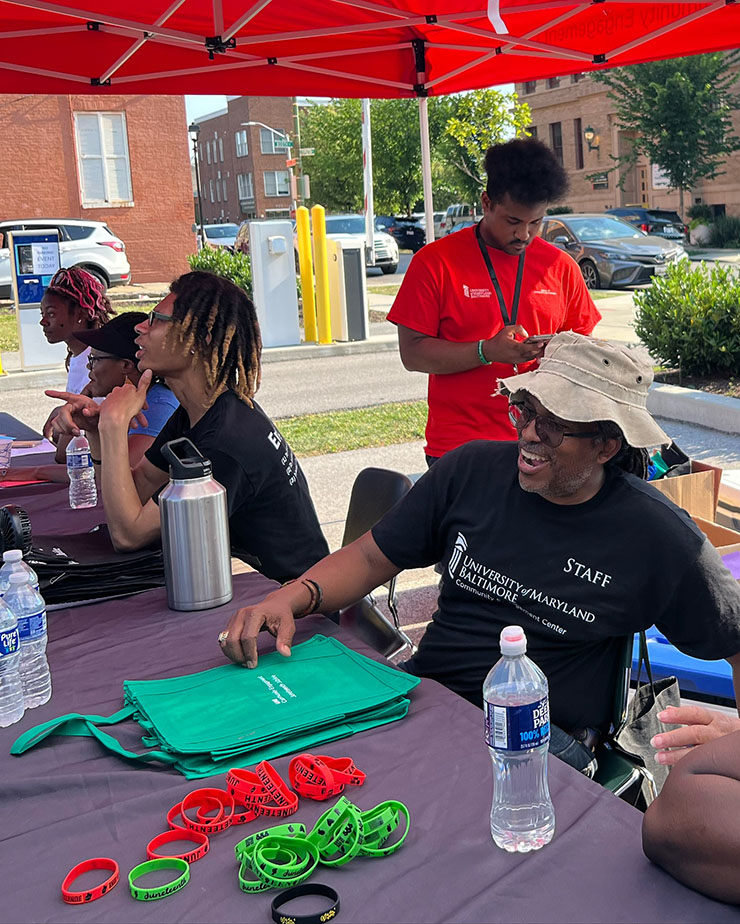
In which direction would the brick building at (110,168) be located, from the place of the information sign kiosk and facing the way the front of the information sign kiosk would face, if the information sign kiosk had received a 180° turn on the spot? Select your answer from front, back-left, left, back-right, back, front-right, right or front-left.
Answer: front

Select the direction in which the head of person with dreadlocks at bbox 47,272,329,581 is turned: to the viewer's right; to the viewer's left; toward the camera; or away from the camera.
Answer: to the viewer's left

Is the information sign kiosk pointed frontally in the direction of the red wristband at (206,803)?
yes

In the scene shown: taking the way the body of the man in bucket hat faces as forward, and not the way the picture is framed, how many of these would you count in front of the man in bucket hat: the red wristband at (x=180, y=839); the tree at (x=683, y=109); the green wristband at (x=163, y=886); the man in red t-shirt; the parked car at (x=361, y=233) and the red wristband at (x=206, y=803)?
3

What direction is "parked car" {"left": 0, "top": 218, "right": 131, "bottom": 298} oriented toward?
to the viewer's left

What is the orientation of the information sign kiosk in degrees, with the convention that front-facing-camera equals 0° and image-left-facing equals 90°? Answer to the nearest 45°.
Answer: approximately 0°

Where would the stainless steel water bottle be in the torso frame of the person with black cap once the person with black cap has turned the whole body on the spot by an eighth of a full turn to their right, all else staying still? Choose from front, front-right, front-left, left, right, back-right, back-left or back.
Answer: back-left
